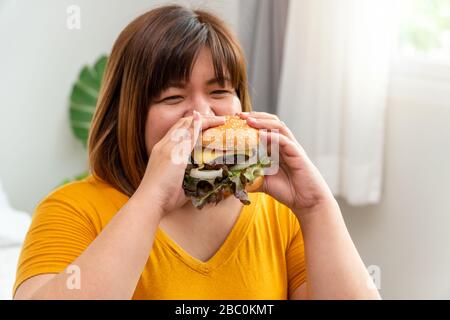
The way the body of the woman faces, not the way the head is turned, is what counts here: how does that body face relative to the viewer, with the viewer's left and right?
facing the viewer and to the right of the viewer

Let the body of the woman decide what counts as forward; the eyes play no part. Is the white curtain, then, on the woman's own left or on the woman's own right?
on the woman's own left

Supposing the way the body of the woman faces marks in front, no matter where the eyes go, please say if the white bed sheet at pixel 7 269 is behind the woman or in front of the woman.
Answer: behind

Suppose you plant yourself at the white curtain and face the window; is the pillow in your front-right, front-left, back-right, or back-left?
back-right
